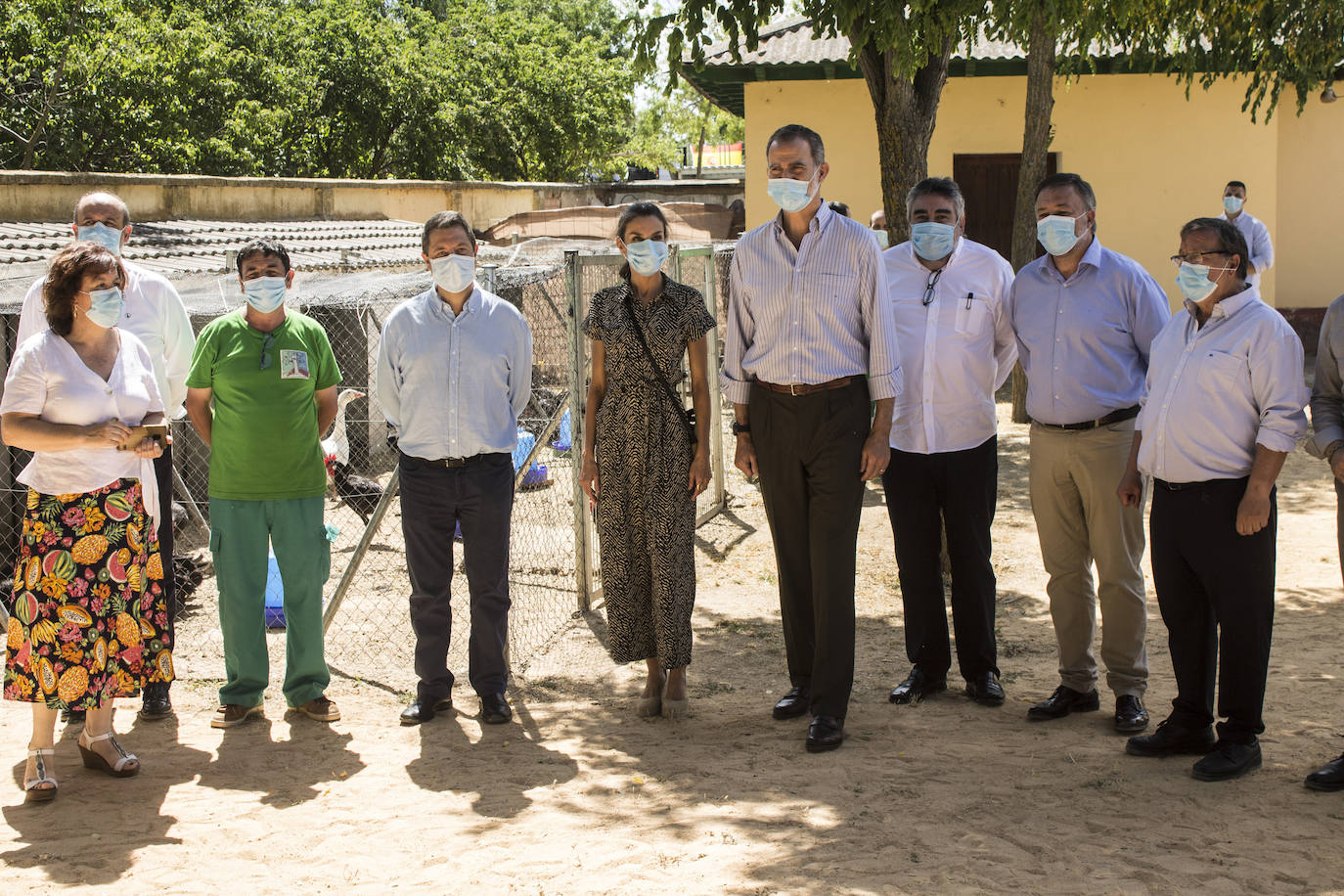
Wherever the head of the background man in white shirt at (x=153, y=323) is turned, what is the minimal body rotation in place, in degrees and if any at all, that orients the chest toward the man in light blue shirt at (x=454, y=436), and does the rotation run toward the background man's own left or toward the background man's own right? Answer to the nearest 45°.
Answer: approximately 45° to the background man's own left

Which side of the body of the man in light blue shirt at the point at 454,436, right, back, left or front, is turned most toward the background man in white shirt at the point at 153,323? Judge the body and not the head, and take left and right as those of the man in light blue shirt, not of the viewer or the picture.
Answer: right

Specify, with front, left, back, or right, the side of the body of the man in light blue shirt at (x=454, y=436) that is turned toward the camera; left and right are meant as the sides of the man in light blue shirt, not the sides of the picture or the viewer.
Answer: front

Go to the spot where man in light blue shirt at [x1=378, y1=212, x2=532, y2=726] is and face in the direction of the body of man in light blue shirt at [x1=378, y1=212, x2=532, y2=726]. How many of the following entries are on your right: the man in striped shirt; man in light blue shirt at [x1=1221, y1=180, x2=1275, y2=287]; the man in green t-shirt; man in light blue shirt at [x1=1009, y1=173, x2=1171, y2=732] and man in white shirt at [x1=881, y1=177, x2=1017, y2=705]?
1

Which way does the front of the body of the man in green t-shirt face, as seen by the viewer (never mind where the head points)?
toward the camera

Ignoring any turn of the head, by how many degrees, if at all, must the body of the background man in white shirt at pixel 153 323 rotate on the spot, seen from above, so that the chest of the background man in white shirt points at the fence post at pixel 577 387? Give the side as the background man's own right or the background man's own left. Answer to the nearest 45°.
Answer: approximately 90° to the background man's own left

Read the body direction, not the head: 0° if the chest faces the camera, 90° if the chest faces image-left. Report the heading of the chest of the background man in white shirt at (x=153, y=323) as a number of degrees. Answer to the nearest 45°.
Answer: approximately 0°

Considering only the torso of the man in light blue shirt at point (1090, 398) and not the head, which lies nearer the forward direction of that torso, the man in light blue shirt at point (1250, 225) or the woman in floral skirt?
the woman in floral skirt

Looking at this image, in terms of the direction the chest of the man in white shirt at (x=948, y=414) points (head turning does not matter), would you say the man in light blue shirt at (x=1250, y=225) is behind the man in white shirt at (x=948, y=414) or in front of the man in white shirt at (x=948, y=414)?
behind

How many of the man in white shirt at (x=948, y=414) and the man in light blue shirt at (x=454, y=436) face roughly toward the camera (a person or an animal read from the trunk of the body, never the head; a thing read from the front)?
2

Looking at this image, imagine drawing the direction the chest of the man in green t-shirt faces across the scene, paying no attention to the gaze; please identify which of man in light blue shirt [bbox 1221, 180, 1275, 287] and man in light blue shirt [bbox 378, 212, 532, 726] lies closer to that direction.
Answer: the man in light blue shirt [bbox 378, 212, 532, 726]

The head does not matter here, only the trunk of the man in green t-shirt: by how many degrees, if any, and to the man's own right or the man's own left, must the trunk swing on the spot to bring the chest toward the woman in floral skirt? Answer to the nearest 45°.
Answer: approximately 45° to the man's own right

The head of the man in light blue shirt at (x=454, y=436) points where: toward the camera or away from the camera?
toward the camera

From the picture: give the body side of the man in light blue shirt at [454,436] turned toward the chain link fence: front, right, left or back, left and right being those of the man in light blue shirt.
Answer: back

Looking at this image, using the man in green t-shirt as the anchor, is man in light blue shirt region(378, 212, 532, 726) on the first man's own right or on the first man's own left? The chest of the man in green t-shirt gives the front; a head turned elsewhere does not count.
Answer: on the first man's own left
